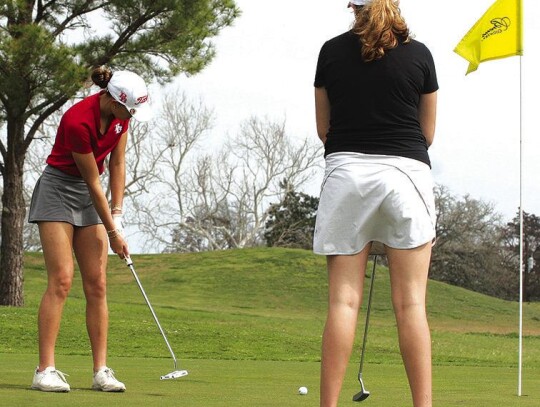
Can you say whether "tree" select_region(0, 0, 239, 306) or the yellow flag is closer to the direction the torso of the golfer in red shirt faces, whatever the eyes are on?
the yellow flag

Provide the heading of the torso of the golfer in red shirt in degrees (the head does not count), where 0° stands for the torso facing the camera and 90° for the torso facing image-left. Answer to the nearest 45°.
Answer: approximately 315°

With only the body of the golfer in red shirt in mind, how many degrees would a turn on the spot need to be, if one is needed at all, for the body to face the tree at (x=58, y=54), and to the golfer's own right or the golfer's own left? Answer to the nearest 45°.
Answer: approximately 135° to the golfer's own left

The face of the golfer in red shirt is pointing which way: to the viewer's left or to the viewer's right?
to the viewer's right

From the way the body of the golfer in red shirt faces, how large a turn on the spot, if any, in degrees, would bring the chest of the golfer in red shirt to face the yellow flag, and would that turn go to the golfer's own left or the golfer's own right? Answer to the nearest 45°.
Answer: approximately 45° to the golfer's own left
